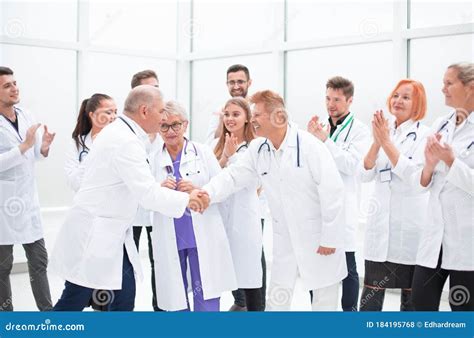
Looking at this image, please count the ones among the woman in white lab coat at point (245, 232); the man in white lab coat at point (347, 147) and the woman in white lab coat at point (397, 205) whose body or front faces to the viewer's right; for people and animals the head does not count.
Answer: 0

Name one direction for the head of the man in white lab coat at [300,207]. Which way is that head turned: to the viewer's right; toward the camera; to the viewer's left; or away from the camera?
to the viewer's left

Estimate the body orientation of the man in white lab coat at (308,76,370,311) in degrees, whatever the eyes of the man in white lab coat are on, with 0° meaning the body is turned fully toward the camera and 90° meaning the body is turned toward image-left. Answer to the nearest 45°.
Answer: approximately 45°

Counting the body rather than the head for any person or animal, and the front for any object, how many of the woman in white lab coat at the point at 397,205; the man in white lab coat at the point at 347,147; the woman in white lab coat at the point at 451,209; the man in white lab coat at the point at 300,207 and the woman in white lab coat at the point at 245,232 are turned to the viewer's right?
0

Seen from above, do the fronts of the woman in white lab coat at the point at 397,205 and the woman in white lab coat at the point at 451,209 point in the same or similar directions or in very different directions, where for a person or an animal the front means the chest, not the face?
same or similar directions

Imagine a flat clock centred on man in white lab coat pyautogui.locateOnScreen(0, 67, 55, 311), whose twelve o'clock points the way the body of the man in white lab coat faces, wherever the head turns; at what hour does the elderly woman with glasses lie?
The elderly woman with glasses is roughly at 12 o'clock from the man in white lab coat.

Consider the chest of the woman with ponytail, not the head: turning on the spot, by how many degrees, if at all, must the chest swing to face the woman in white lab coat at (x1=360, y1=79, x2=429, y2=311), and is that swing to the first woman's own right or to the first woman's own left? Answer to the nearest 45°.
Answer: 0° — they already face them

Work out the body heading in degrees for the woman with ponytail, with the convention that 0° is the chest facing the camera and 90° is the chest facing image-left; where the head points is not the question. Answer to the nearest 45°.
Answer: approximately 315°

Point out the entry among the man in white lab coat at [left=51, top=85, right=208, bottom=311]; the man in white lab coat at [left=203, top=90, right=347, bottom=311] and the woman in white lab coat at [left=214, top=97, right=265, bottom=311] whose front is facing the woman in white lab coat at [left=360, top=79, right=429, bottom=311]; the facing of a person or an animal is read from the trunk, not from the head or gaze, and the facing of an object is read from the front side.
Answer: the man in white lab coat at [left=51, top=85, right=208, bottom=311]

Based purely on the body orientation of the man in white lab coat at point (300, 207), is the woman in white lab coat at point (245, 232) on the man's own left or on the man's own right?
on the man's own right

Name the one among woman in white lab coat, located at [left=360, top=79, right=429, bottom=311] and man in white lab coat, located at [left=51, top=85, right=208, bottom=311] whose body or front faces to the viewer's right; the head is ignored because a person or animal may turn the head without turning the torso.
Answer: the man in white lab coat

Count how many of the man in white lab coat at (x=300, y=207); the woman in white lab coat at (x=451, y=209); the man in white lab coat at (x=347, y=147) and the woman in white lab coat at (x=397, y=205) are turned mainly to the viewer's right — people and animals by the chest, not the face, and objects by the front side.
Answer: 0

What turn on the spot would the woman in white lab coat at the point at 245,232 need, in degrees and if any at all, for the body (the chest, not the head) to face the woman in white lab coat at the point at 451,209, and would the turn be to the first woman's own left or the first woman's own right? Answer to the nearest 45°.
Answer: approximately 90° to the first woman's own left

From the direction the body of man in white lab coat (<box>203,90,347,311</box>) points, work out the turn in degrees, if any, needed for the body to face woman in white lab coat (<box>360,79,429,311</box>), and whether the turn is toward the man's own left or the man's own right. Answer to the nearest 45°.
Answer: approximately 180°

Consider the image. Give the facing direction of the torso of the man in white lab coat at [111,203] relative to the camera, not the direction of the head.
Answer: to the viewer's right

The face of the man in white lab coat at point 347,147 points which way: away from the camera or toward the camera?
toward the camera

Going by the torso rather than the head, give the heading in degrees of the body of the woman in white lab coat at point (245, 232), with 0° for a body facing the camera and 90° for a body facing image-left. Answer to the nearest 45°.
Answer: approximately 45°

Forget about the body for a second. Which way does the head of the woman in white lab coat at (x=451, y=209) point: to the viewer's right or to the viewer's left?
to the viewer's left

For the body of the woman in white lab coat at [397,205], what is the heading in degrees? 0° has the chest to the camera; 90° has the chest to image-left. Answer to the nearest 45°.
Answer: approximately 45°

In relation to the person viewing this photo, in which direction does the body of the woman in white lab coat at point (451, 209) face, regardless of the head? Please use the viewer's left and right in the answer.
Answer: facing the viewer and to the left of the viewer
